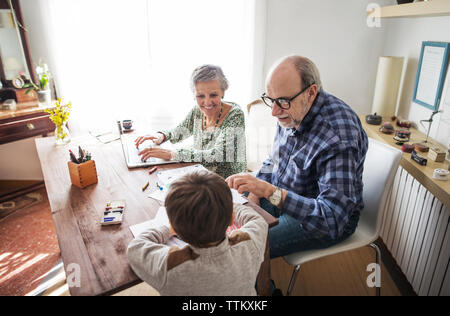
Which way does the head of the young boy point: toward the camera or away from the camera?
away from the camera

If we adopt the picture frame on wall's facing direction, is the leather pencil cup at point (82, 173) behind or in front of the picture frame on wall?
in front

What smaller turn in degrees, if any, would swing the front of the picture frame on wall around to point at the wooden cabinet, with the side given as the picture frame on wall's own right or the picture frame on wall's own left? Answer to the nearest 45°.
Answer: approximately 45° to the picture frame on wall's own right

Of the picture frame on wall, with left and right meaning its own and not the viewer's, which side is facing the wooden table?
front

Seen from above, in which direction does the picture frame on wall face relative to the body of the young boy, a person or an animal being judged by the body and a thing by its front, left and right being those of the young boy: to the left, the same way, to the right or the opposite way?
to the left

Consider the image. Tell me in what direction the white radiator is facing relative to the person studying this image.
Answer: facing the viewer and to the left of the viewer

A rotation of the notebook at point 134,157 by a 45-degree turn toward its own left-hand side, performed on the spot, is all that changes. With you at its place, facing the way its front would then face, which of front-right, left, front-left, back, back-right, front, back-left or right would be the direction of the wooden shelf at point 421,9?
front-right

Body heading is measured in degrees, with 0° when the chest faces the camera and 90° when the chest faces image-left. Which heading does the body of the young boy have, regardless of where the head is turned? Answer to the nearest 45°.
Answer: approximately 180°

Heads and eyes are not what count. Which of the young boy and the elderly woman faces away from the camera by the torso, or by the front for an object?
the young boy

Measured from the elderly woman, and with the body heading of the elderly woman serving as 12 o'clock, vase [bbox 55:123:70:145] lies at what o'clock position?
The vase is roughly at 2 o'clock from the elderly woman.

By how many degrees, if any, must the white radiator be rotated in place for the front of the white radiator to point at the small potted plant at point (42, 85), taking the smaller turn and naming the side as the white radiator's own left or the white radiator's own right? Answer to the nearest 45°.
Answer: approximately 45° to the white radiator's own right

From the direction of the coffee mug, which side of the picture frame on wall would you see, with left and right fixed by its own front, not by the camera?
front

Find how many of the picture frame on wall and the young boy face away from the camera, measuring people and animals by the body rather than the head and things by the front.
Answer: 1
